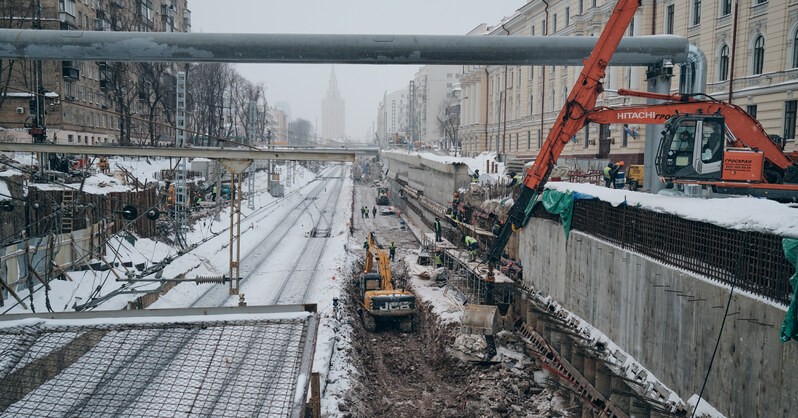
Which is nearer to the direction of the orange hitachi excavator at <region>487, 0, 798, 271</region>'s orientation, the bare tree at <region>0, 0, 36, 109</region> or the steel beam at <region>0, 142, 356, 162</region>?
the bare tree

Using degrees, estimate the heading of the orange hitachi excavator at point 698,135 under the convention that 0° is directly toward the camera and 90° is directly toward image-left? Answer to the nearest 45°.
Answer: approximately 90°

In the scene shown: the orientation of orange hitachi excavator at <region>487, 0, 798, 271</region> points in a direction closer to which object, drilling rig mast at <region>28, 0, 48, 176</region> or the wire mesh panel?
the drilling rig mast

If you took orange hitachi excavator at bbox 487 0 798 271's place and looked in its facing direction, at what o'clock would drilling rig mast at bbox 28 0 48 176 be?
The drilling rig mast is roughly at 12 o'clock from the orange hitachi excavator.

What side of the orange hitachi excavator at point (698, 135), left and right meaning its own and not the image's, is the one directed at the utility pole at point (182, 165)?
front
